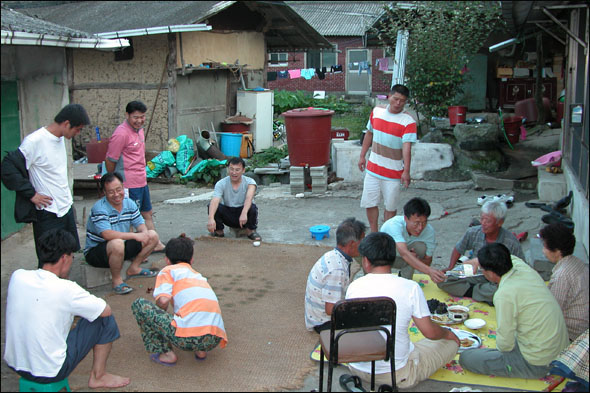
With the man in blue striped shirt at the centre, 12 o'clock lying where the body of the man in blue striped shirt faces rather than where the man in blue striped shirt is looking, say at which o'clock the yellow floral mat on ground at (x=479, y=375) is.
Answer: The yellow floral mat on ground is roughly at 12 o'clock from the man in blue striped shirt.

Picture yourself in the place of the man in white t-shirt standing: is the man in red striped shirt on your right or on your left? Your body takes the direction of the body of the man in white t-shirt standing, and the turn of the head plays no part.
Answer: on your left

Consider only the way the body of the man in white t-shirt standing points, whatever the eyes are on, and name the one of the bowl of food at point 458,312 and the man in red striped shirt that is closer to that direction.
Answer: the bowl of food

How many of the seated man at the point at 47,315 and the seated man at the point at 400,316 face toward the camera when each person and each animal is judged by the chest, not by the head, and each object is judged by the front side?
0

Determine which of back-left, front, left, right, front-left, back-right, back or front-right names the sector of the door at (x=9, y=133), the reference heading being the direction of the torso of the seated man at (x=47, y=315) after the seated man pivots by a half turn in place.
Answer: back-right

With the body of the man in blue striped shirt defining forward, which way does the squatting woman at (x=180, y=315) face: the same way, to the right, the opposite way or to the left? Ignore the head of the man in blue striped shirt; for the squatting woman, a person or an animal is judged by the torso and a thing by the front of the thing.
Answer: the opposite way

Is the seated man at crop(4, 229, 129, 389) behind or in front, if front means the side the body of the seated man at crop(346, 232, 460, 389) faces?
behind

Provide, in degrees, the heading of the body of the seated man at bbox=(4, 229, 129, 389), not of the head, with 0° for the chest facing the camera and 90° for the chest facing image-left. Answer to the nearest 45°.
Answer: approximately 225°

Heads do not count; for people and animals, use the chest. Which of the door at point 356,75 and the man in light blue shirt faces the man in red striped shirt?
the door

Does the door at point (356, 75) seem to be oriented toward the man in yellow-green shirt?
yes

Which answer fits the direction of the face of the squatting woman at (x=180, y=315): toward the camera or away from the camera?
away from the camera
